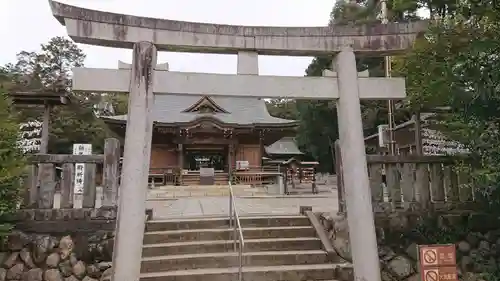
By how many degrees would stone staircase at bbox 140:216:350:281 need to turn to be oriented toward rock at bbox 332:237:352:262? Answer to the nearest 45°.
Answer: approximately 90° to its left

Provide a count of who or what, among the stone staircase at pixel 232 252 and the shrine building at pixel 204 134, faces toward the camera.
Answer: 2

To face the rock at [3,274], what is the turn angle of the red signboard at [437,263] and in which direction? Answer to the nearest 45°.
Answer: approximately 90° to its right

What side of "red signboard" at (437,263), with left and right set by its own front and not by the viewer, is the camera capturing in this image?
front

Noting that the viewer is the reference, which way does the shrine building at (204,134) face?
facing the viewer

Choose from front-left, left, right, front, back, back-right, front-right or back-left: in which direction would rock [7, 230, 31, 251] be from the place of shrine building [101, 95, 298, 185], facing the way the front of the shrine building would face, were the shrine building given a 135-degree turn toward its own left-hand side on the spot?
back-right

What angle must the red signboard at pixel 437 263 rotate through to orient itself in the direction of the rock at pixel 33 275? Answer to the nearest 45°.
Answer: approximately 90° to its right

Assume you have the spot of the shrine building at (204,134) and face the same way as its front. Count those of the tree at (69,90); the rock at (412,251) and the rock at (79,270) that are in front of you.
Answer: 2

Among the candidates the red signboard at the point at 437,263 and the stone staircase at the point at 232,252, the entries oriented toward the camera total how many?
2

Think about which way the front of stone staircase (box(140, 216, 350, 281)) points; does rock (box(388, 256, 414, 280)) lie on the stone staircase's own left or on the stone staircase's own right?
on the stone staircase's own left

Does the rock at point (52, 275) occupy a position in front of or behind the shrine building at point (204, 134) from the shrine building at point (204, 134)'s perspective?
in front

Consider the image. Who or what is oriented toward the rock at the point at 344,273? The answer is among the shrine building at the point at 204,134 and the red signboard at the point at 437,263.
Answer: the shrine building

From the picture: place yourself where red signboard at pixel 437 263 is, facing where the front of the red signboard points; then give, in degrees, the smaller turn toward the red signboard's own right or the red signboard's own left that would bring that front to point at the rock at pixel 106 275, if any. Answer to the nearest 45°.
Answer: approximately 90° to the red signboard's own right

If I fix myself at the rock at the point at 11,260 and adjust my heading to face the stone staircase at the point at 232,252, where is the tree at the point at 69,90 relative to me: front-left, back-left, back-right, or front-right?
back-left

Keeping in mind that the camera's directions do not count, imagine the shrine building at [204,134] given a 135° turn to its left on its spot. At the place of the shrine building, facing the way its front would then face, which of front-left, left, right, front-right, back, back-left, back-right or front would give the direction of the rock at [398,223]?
back-right

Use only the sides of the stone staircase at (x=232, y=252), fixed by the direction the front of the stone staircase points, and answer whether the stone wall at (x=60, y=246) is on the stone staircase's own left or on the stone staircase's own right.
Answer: on the stone staircase's own right

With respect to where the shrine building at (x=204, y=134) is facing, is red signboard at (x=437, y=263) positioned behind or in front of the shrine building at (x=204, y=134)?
in front
